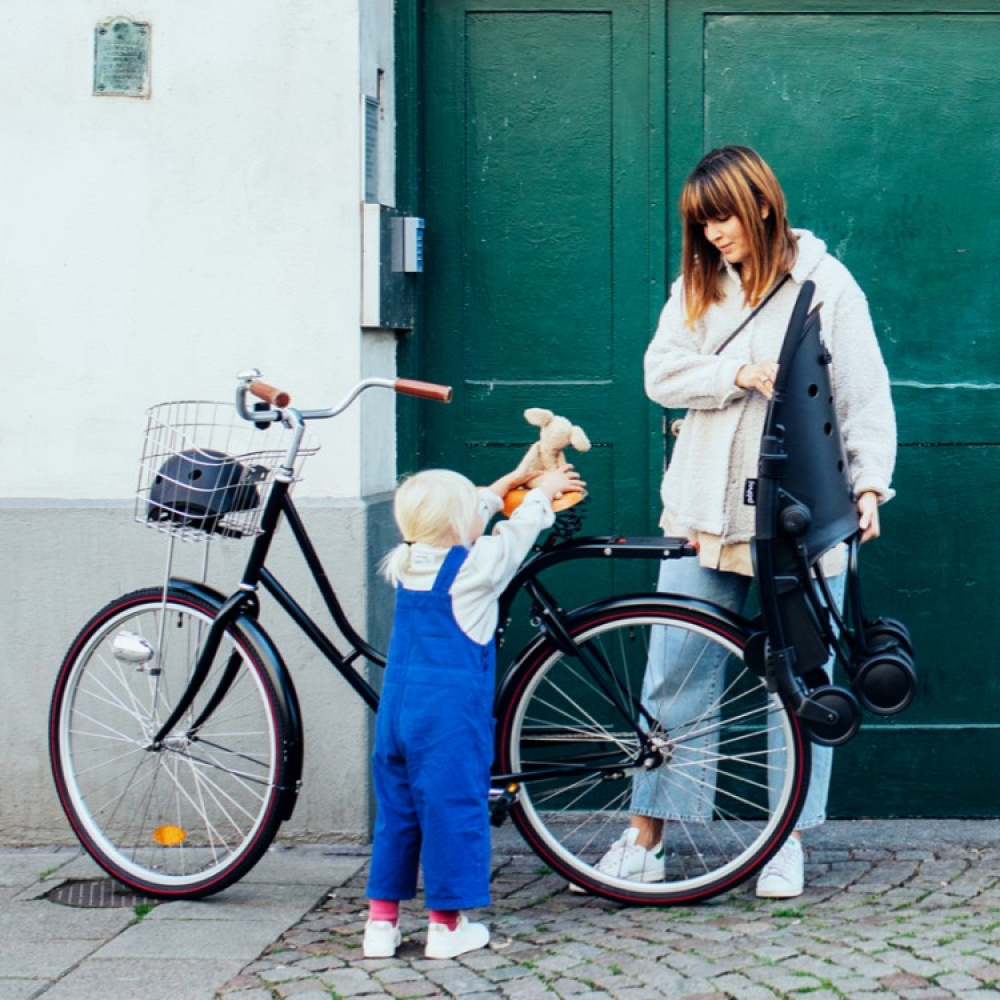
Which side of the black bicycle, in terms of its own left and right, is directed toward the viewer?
left

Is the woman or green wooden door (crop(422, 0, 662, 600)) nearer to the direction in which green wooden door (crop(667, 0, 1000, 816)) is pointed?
the woman

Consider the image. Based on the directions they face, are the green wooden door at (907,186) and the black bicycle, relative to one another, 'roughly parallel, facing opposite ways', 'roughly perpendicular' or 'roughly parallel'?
roughly perpendicular

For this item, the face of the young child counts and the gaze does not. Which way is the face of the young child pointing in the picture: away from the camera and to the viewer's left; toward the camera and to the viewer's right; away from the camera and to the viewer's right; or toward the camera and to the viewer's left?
away from the camera and to the viewer's right

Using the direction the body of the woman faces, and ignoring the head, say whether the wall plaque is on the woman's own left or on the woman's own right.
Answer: on the woman's own right

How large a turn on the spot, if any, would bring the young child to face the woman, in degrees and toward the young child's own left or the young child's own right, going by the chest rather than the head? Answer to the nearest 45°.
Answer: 0° — they already face them

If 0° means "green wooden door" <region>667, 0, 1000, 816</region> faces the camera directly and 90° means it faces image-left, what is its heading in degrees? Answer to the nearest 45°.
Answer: approximately 0°

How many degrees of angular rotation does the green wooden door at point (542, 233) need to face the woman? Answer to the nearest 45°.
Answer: approximately 45° to its left
